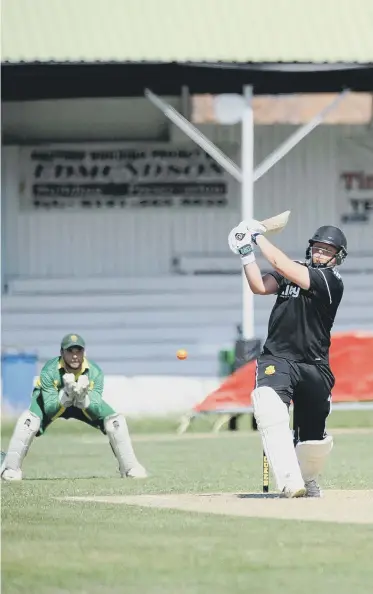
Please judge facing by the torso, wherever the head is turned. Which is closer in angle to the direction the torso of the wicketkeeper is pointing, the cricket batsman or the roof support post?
the cricket batsman

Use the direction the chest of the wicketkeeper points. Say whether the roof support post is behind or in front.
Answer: behind

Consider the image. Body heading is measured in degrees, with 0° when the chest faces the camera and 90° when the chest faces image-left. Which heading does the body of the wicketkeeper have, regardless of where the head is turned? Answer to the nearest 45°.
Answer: approximately 0°

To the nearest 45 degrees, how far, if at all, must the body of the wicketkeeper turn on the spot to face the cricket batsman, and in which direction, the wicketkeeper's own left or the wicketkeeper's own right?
approximately 45° to the wicketkeeper's own left
